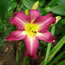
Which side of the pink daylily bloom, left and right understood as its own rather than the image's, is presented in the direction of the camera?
front
